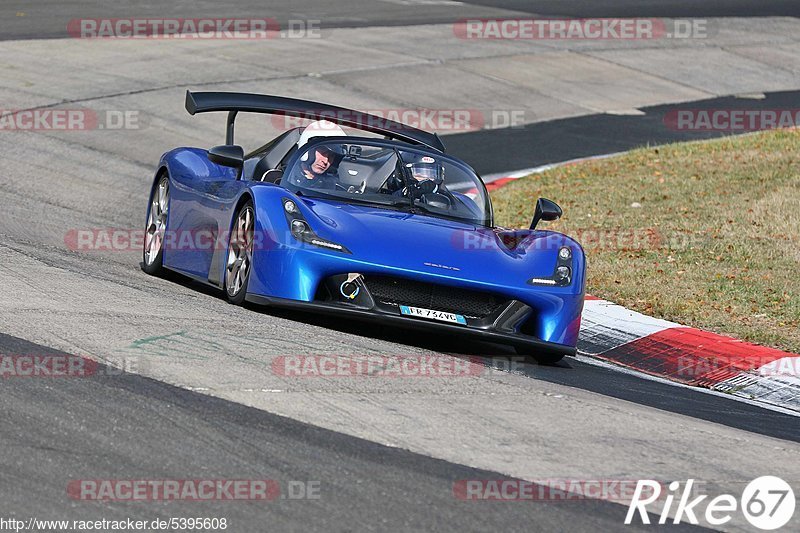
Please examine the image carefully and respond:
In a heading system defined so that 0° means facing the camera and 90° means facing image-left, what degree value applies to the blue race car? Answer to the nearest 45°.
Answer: approximately 315°

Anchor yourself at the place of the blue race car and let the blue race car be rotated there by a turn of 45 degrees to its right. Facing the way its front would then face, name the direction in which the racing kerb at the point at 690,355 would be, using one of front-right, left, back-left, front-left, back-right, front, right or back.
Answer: left
